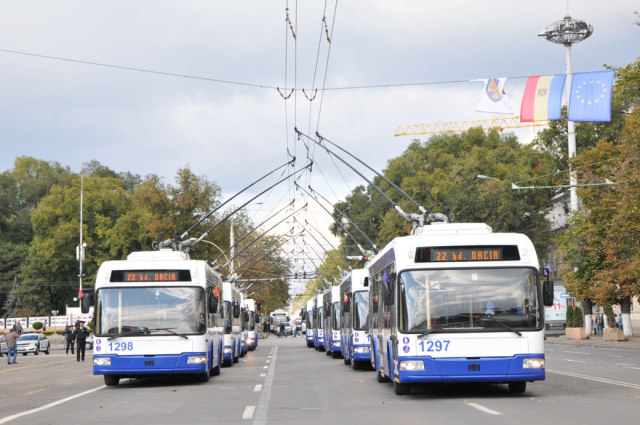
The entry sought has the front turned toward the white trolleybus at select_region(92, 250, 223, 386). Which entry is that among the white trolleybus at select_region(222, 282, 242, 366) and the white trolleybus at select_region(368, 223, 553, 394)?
the white trolleybus at select_region(222, 282, 242, 366)

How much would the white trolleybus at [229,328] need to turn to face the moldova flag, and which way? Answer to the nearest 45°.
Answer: approximately 45° to its left

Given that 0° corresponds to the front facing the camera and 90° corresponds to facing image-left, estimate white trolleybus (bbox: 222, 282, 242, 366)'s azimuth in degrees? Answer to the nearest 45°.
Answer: approximately 0°

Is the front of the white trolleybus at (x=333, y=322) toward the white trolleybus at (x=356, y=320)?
yes

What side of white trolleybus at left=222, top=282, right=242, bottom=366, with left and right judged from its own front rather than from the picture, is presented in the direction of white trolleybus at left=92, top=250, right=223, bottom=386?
front

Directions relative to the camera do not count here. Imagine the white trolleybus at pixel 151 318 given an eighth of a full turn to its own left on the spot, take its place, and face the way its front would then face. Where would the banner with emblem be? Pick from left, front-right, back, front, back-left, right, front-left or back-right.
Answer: left

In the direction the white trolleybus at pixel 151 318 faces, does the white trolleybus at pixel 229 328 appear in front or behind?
behind
